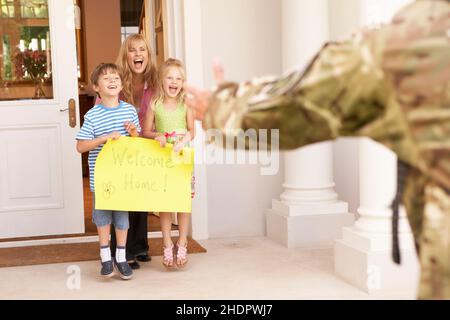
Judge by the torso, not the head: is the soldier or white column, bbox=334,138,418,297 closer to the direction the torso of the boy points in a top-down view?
the soldier

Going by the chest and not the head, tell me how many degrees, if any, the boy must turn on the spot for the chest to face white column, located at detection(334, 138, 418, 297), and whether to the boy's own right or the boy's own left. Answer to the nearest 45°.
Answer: approximately 90° to the boy's own left

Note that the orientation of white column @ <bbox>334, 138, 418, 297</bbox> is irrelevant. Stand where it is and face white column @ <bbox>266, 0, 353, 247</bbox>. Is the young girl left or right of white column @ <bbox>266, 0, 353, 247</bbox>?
left

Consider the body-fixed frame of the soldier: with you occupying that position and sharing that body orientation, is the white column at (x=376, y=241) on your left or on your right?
on your right

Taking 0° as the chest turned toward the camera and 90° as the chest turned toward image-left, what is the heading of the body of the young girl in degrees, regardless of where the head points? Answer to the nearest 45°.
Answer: approximately 0°

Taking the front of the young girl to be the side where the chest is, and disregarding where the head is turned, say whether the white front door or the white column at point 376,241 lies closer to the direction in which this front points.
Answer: the white column

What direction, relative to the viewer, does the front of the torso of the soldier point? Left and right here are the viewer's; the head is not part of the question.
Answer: facing away from the viewer and to the left of the viewer
